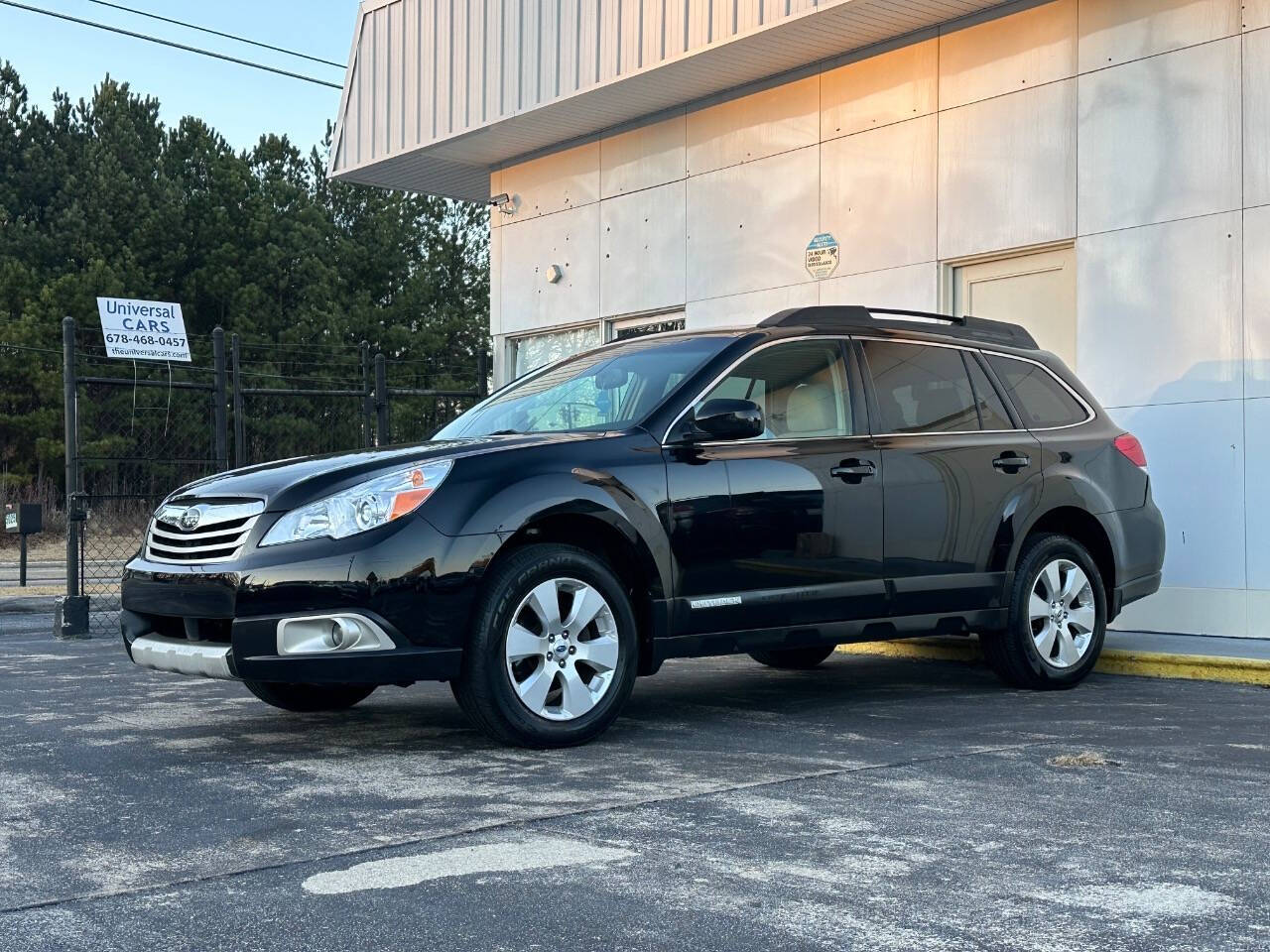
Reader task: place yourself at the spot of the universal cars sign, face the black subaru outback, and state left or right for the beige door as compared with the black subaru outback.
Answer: left

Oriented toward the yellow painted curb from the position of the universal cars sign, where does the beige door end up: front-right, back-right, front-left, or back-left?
front-left

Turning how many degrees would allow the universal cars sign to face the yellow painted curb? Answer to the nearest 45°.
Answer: approximately 45° to its left

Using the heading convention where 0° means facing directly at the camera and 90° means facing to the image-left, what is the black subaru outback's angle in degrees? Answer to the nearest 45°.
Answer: approximately 45°

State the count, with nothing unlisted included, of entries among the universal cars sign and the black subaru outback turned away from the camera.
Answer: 0

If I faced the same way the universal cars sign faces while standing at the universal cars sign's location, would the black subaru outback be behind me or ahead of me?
ahead

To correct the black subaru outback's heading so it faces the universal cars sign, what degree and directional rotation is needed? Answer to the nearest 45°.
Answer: approximately 90° to its right

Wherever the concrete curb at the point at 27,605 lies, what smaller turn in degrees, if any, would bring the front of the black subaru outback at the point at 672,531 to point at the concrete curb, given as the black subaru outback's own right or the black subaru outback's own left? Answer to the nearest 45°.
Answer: approximately 90° to the black subaru outback's own right

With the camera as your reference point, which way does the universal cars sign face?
facing the viewer

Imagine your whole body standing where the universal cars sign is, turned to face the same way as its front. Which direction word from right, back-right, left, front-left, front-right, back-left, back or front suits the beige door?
front-left

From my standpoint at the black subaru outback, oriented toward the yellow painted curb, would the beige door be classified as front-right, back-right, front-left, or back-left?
front-left
